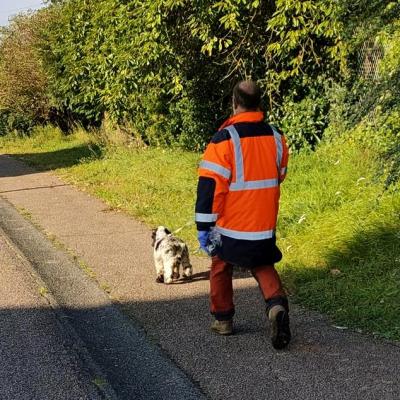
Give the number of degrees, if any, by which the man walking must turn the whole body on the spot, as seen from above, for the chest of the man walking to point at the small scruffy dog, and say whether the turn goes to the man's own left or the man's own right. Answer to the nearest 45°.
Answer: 0° — they already face it

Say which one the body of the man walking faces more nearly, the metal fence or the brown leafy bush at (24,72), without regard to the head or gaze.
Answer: the brown leafy bush

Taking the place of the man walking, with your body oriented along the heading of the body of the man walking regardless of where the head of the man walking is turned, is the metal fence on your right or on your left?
on your right

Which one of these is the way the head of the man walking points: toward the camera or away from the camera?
away from the camera

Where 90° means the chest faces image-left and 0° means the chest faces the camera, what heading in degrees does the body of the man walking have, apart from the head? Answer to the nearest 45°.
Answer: approximately 135°

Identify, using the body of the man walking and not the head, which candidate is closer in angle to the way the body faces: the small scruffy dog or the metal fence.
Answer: the small scruffy dog

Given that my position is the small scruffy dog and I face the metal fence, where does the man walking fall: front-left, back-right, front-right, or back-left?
back-right
